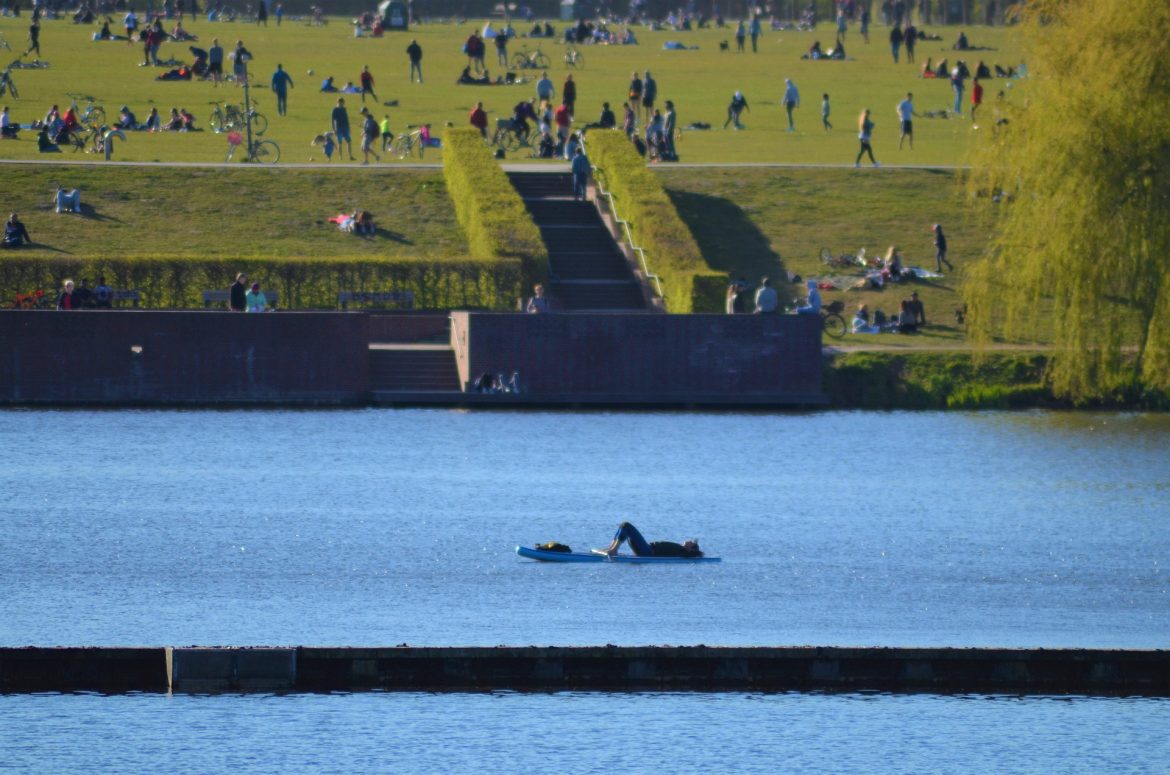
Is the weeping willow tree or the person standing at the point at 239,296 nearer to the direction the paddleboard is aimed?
the person standing

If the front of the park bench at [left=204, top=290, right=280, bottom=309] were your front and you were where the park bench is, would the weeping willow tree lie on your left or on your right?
on your left

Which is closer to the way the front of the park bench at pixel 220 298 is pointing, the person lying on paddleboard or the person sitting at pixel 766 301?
the person lying on paddleboard

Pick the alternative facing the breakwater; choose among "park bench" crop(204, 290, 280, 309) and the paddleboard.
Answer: the park bench

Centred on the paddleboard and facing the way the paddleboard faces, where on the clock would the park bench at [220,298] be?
The park bench is roughly at 2 o'clock from the paddleboard.

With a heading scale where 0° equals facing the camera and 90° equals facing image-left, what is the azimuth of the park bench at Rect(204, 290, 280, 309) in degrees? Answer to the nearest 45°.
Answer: approximately 0°

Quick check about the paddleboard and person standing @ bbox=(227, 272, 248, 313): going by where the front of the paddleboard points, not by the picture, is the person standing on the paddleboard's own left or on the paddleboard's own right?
on the paddleboard's own right

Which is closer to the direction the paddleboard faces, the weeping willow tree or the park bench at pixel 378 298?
the park bench

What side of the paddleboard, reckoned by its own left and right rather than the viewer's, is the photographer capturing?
left

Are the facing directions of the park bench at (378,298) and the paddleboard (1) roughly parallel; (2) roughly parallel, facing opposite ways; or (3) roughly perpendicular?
roughly perpendicular

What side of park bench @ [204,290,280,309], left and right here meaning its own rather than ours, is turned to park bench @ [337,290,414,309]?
left
